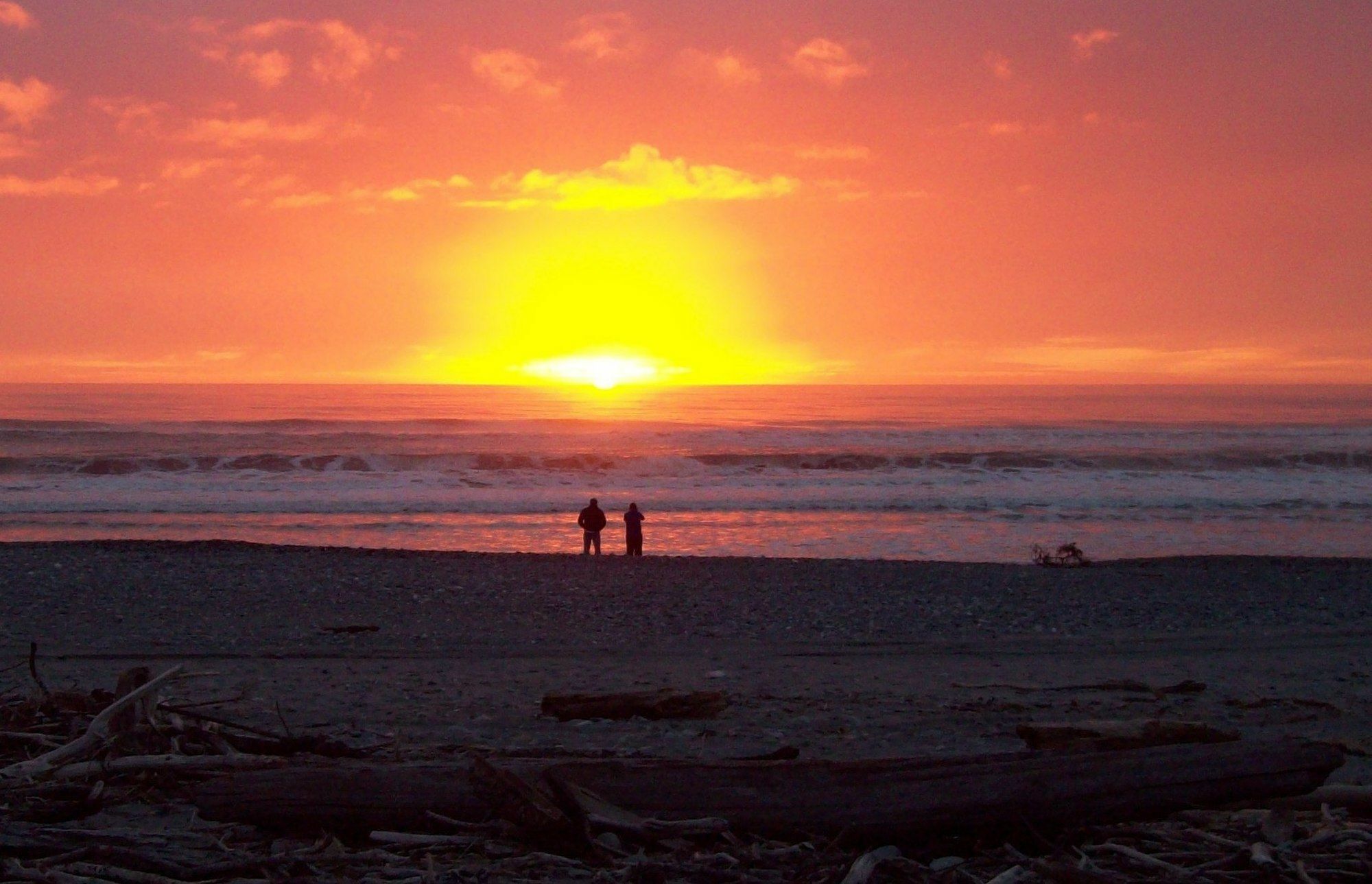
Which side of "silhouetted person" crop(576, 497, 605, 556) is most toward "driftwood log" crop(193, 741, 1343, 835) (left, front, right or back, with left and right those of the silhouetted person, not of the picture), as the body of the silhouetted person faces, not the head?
back

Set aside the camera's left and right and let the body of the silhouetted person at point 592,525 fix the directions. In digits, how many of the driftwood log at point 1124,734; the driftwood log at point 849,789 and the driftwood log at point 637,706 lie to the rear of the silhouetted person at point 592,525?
3

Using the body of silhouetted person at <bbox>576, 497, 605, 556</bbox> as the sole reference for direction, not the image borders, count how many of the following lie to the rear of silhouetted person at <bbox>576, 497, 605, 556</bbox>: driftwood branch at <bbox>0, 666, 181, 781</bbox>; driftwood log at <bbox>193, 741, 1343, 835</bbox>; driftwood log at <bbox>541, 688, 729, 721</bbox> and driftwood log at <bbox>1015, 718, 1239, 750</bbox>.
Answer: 4

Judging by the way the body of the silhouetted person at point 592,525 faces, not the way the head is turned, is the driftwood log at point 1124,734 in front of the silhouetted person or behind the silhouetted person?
behind

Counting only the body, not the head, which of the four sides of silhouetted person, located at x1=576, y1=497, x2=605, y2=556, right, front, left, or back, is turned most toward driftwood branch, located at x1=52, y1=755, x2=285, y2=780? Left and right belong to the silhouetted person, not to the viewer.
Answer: back

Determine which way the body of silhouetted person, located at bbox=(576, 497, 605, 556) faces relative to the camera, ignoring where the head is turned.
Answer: away from the camera

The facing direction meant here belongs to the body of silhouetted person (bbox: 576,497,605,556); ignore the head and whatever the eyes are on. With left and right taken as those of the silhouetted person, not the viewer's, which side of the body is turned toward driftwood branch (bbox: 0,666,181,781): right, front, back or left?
back

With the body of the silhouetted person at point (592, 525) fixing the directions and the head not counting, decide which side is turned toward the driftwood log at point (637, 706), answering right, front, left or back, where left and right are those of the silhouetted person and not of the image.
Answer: back
